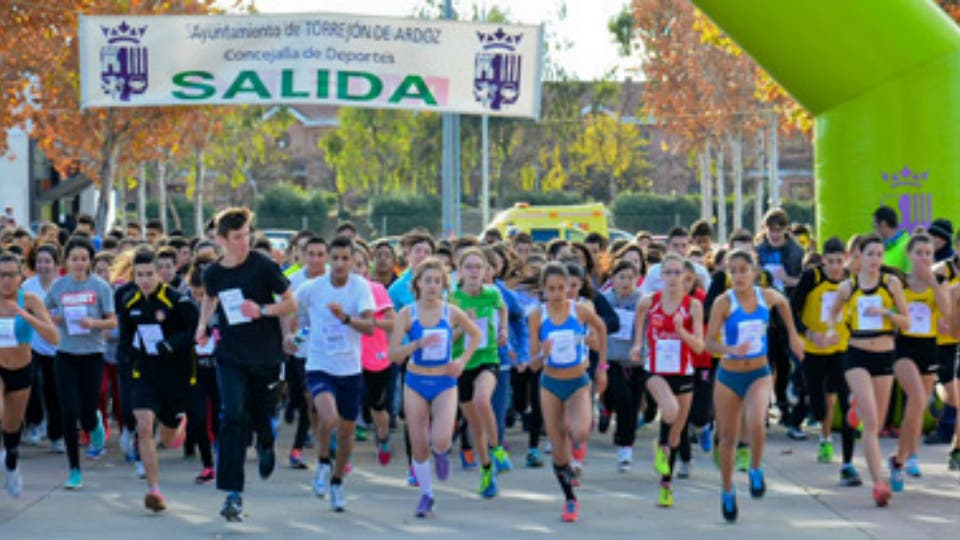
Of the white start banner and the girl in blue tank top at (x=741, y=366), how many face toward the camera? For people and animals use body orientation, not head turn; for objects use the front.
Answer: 2

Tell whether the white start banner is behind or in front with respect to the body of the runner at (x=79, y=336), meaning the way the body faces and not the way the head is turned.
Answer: behind

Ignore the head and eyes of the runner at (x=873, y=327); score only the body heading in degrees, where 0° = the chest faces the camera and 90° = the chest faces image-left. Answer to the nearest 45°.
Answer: approximately 0°

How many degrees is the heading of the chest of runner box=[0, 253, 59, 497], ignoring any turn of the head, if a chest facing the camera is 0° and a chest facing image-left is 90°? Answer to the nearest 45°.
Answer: approximately 0°

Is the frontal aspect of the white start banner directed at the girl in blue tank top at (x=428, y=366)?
yes
